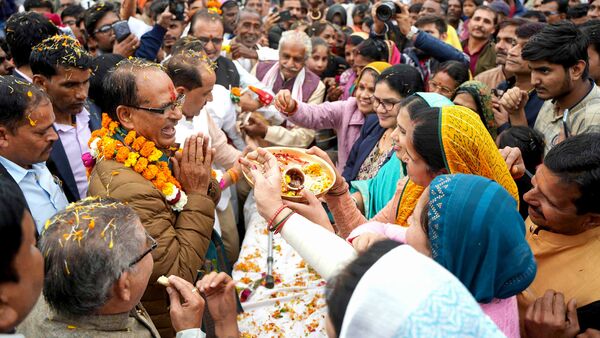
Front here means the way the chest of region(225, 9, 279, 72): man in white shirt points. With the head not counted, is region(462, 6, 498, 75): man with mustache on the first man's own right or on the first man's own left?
on the first man's own left

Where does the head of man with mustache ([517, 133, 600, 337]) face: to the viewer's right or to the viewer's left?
to the viewer's left

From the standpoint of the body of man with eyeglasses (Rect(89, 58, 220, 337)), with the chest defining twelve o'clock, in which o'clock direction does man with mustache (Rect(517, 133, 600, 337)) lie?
The man with mustache is roughly at 1 o'clock from the man with eyeglasses.

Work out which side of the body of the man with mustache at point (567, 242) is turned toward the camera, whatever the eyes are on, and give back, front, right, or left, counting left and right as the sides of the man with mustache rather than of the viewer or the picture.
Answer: left

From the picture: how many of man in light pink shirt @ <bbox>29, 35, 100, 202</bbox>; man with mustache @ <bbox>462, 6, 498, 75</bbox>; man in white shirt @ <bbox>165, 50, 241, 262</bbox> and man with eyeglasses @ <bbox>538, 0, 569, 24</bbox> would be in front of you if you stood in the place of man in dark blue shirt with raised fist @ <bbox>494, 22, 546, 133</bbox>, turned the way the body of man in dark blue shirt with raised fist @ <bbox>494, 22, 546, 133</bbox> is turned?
2

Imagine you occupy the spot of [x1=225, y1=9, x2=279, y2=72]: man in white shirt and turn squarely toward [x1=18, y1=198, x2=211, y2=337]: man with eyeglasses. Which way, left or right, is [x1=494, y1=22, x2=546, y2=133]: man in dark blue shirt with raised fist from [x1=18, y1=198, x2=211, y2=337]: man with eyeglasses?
left

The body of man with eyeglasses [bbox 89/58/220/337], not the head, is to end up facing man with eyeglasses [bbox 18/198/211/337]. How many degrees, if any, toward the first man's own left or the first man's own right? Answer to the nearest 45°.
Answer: approximately 90° to the first man's own right

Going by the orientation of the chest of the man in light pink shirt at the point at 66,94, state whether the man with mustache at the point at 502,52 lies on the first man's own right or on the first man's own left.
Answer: on the first man's own left

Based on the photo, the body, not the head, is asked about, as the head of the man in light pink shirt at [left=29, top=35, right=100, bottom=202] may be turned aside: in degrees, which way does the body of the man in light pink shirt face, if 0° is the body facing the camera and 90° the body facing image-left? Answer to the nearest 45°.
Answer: approximately 315°

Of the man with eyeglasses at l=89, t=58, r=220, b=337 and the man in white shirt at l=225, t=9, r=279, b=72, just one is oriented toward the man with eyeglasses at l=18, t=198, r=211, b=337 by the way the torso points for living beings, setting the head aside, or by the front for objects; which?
the man in white shirt

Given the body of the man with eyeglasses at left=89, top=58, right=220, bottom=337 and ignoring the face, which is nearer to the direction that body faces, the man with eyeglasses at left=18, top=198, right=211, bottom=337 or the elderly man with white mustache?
the elderly man with white mustache
